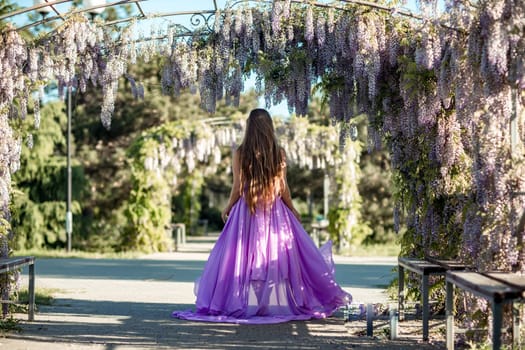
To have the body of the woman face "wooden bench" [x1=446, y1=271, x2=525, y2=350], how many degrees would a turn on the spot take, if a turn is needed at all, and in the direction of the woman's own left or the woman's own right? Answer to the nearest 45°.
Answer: approximately 135° to the woman's own right

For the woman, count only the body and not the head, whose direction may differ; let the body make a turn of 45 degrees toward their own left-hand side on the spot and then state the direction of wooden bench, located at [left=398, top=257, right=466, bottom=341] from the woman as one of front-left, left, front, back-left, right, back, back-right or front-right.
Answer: back

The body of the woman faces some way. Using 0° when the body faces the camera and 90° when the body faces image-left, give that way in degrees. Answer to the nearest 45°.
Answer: approximately 180°

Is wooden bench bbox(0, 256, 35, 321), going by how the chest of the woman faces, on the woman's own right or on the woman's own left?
on the woman's own left

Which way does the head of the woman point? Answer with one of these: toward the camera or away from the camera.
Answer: away from the camera
